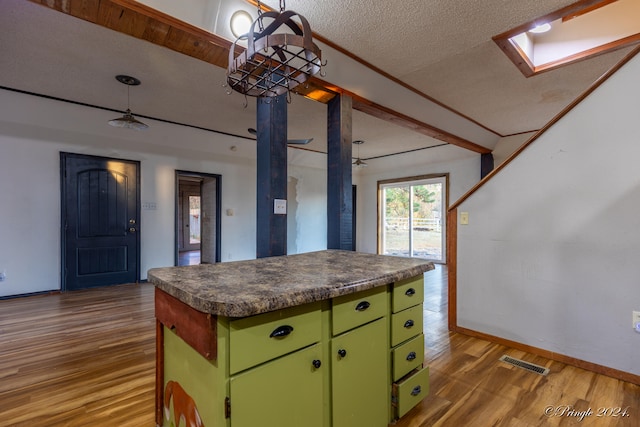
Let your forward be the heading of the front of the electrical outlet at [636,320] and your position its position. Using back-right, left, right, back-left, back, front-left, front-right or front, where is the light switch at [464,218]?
right

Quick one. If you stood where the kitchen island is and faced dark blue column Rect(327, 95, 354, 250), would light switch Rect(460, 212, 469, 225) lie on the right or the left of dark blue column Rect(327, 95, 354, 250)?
right

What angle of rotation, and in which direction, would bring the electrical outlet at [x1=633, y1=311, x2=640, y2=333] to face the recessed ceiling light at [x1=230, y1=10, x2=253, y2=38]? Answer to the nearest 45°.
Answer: approximately 45° to its right

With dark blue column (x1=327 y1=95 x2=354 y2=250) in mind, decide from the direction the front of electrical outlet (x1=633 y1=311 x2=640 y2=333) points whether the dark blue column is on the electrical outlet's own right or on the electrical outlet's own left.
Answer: on the electrical outlet's own right

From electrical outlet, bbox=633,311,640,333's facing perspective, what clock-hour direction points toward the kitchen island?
The kitchen island is roughly at 1 o'clock from the electrical outlet.

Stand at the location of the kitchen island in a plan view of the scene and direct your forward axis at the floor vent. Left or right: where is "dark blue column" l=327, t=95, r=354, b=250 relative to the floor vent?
left

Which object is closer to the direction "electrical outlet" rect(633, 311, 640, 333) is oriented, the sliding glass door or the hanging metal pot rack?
the hanging metal pot rack
